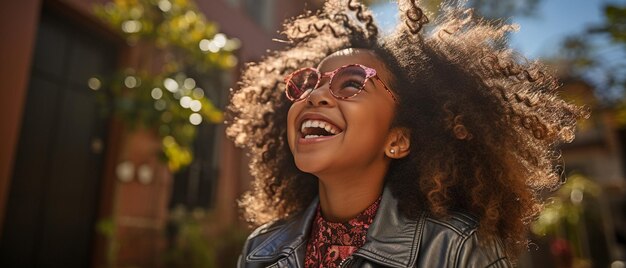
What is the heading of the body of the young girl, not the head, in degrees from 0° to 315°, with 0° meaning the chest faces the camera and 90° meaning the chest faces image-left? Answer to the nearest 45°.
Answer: approximately 45°

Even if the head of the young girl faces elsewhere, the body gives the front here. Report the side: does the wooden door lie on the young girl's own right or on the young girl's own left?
on the young girl's own right

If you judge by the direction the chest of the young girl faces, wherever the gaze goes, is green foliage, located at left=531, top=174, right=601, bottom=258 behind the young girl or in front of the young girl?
behind

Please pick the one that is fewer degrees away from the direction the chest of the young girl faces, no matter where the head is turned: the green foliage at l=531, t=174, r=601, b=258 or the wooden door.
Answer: the wooden door

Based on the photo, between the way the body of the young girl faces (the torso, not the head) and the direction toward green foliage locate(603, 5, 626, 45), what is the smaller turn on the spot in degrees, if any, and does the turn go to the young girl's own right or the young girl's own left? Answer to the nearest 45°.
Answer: approximately 180°

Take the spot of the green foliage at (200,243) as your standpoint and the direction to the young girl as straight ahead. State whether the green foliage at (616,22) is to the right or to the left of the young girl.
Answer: left

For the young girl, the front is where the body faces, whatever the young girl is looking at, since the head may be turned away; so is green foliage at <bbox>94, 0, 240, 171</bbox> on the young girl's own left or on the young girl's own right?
on the young girl's own right

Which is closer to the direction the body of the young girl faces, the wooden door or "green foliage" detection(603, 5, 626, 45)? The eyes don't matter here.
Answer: the wooden door
